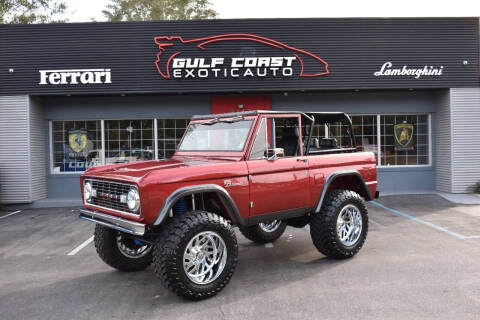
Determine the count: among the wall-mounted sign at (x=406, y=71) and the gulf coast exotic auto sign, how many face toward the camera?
2

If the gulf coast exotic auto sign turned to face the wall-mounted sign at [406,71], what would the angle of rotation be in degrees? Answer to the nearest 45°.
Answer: approximately 90° to its left

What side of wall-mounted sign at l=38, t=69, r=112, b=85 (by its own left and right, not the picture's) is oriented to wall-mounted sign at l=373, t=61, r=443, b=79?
left

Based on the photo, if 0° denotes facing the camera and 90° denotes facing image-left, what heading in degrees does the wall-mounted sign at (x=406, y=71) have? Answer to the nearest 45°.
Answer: approximately 0°

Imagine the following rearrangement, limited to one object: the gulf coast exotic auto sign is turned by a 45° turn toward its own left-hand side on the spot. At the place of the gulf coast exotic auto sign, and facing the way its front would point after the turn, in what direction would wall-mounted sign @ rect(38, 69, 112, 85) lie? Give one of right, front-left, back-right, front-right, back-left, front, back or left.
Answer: back-right

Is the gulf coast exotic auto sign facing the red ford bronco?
yes

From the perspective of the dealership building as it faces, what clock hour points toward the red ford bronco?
The red ford bronco is roughly at 12 o'clock from the dealership building.

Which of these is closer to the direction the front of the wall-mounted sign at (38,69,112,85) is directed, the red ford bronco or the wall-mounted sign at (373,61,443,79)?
the red ford bronco
